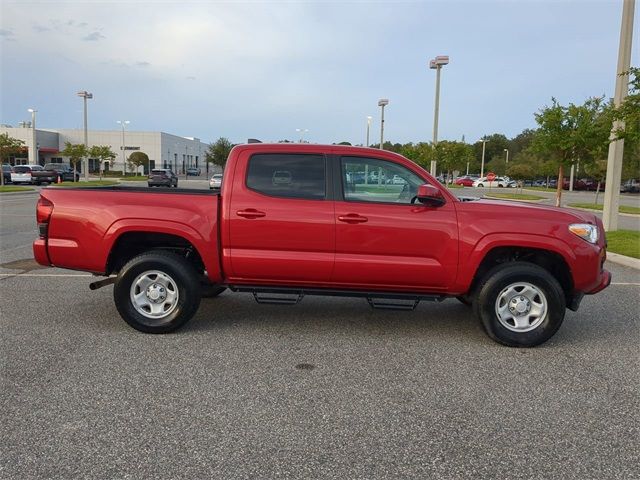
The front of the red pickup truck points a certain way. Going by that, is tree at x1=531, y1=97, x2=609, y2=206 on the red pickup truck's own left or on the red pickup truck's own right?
on the red pickup truck's own left

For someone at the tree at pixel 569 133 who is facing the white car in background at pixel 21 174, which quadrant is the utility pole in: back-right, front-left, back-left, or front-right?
back-left

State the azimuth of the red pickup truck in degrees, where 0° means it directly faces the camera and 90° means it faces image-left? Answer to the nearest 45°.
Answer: approximately 270°

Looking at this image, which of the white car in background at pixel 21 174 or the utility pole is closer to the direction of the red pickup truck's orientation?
the utility pole

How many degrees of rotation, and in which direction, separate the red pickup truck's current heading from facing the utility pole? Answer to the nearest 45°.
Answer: approximately 45° to its left

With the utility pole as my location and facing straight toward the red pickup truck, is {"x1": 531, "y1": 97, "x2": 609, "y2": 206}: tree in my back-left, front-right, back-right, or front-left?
back-right

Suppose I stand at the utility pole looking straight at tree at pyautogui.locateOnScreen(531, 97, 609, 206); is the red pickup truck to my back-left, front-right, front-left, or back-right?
back-left

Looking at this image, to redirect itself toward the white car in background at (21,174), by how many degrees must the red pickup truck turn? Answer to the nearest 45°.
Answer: approximately 135° to its left
